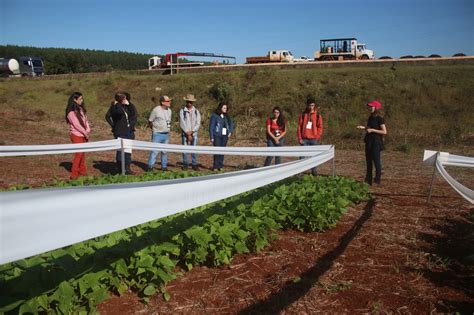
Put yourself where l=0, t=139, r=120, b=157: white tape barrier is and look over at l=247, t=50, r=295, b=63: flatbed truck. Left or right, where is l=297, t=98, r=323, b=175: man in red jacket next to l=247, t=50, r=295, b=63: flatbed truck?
right

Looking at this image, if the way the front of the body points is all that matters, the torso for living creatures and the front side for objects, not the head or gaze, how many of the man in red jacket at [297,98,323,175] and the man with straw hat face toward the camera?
2

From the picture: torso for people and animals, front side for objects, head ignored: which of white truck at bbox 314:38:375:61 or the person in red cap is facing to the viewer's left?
the person in red cap

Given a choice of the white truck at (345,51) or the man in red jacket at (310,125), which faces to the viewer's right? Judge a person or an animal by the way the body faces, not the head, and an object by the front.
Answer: the white truck

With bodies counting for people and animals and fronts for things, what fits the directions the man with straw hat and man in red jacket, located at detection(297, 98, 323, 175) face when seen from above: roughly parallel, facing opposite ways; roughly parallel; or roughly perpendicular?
roughly parallel

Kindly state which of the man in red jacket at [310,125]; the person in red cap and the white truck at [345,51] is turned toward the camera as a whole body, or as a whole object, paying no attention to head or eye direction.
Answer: the man in red jacket

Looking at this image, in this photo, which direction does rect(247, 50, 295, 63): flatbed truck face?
to the viewer's right

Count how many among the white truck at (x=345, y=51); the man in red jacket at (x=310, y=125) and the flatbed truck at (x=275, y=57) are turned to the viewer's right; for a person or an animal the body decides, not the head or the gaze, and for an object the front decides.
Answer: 2

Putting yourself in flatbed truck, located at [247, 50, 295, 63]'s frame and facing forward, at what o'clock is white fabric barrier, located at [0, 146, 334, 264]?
The white fabric barrier is roughly at 3 o'clock from the flatbed truck.

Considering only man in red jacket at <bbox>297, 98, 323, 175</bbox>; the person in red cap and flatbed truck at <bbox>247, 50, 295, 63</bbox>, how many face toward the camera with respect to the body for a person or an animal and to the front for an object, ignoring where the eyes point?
1

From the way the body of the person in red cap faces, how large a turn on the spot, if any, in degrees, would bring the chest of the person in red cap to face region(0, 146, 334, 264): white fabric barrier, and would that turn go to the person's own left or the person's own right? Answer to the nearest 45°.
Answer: approximately 90° to the person's own left

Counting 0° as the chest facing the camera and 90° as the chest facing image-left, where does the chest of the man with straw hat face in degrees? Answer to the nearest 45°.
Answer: approximately 0°

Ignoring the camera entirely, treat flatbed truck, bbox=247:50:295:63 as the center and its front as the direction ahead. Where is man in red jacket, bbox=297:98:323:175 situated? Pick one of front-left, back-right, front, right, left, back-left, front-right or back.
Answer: right

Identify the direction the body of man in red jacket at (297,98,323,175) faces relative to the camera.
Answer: toward the camera

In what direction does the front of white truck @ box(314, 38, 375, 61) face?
to the viewer's right

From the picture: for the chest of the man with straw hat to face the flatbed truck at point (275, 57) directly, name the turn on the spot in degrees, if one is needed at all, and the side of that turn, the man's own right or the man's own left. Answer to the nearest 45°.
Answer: approximately 180°

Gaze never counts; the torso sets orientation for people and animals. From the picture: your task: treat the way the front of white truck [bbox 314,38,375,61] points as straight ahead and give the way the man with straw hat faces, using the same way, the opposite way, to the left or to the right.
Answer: to the right
